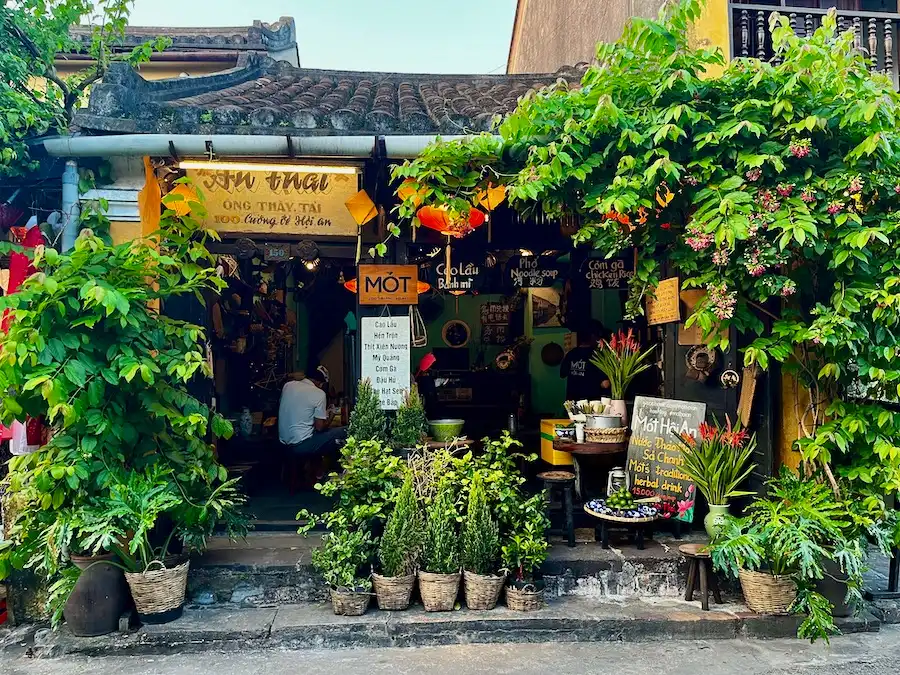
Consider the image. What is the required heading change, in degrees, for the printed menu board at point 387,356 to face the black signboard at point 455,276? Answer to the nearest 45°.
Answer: approximately 135° to its left

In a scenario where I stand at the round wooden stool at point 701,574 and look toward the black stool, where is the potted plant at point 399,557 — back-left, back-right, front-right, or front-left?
front-left

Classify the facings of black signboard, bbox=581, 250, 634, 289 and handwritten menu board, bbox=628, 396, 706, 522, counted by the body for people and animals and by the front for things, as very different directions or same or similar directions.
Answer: same or similar directions

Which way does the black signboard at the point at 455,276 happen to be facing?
toward the camera

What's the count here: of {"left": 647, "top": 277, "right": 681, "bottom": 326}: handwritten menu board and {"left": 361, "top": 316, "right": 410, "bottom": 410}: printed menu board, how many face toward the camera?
2

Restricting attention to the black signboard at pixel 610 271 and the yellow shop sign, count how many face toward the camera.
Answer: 2

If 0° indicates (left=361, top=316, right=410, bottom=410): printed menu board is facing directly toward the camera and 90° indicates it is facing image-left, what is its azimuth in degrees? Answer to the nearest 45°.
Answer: approximately 0°

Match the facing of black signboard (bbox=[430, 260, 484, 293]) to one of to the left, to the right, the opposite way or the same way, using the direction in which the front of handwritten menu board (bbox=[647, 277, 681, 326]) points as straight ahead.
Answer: the same way

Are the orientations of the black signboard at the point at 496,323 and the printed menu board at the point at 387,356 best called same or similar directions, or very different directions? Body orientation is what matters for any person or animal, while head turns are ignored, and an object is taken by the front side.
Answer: same or similar directions

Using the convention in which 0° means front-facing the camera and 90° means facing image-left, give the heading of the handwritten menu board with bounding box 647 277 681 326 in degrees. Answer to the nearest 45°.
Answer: approximately 0°

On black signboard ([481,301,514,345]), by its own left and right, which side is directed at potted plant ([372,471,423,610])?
front

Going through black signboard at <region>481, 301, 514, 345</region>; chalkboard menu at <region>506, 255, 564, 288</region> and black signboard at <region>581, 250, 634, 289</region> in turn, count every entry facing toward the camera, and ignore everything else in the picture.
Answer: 3

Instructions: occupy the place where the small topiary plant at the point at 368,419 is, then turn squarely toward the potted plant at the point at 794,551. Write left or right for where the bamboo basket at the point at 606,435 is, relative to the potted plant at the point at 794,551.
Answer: left
